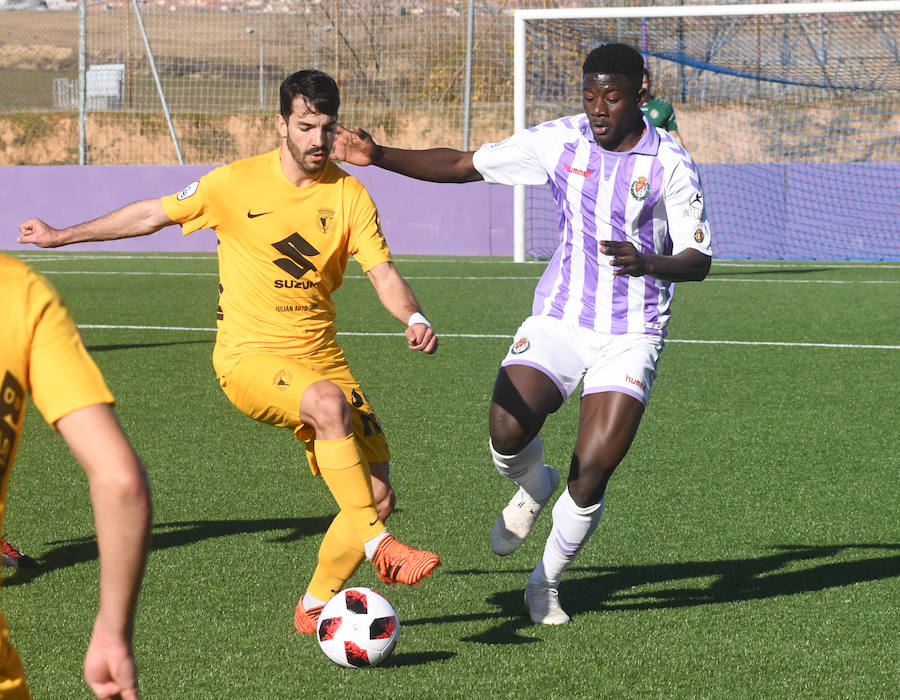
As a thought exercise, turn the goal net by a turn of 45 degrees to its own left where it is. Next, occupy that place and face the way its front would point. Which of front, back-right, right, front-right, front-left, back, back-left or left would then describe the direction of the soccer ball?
front-right

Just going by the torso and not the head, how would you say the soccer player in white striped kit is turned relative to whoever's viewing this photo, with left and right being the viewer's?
facing the viewer

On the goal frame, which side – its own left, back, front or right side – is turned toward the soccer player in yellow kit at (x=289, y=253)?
front

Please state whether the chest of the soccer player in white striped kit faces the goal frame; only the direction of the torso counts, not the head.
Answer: no

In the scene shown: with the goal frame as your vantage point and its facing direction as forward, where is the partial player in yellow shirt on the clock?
The partial player in yellow shirt is roughly at 12 o'clock from the goal frame.

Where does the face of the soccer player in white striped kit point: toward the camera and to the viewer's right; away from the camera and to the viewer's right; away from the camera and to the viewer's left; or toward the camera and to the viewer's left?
toward the camera and to the viewer's left

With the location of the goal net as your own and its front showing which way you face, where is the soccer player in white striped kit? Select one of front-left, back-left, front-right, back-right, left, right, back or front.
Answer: front

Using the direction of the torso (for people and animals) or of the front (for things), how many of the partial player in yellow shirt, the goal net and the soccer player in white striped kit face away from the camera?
1

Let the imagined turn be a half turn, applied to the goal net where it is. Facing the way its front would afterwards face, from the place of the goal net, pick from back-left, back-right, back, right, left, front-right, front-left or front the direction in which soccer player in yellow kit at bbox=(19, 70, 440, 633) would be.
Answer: back

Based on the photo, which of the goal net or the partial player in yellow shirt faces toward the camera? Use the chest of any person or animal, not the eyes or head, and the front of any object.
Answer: the goal net

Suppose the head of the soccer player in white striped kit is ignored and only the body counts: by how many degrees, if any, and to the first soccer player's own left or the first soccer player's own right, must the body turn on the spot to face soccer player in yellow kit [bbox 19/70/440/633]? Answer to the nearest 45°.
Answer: approximately 90° to the first soccer player's own right

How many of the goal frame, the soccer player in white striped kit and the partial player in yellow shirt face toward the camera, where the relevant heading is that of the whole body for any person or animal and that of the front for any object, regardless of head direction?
2

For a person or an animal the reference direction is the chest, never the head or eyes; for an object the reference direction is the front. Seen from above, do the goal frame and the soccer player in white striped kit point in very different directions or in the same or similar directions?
same or similar directions

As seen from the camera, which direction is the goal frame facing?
toward the camera

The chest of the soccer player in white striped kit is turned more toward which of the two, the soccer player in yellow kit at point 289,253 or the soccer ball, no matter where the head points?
the soccer ball

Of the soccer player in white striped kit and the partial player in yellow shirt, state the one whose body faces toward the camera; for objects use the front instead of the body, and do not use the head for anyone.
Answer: the soccer player in white striped kit
